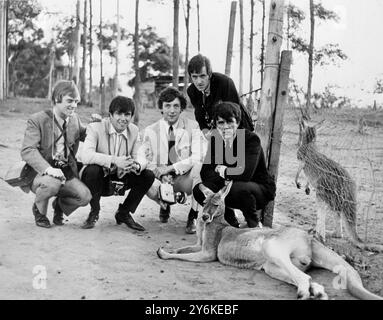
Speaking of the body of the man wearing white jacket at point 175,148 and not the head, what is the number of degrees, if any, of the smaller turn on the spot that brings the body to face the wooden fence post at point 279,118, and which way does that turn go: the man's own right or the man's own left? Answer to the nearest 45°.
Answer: approximately 90° to the man's own left

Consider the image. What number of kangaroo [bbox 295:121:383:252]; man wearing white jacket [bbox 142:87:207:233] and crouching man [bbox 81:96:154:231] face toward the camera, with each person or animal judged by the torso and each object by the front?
2

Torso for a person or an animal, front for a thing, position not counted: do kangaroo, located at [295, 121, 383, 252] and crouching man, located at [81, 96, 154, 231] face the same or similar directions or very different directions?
very different directions

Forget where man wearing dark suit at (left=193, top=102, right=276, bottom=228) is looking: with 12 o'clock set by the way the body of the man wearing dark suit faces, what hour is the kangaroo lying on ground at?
The kangaroo lying on ground is roughly at 10 o'clock from the man wearing dark suit.

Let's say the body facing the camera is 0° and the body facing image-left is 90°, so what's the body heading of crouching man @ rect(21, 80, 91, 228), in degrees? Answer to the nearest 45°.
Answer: approximately 315°

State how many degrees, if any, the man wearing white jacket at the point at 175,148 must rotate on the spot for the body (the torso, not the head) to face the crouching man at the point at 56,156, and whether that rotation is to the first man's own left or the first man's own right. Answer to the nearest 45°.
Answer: approximately 90° to the first man's own right

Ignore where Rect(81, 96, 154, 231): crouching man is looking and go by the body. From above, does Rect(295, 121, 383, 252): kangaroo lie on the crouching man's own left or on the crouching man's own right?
on the crouching man's own left
